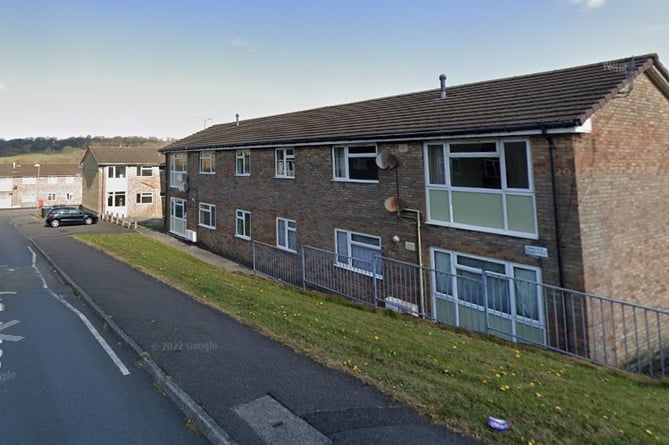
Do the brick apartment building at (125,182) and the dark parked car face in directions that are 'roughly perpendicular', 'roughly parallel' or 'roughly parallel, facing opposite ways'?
roughly perpendicular

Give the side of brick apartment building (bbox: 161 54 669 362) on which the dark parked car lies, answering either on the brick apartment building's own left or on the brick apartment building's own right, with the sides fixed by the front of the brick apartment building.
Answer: on the brick apartment building's own right

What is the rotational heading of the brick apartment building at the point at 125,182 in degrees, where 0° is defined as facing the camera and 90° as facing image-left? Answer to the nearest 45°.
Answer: approximately 0°

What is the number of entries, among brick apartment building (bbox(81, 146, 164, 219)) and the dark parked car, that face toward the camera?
1

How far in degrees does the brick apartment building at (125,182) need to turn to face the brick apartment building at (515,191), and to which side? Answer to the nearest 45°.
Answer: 0° — it already faces it
